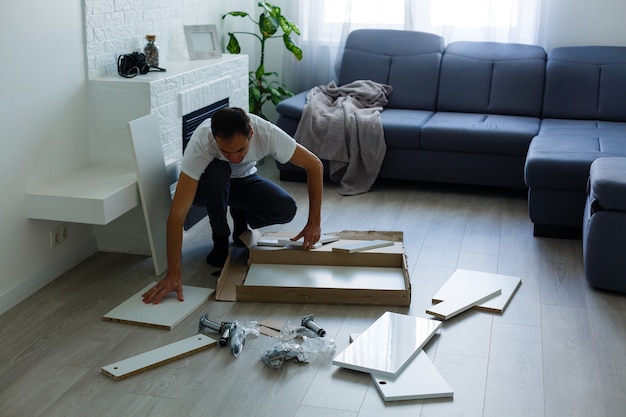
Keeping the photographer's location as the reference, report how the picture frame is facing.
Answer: facing the viewer and to the right of the viewer

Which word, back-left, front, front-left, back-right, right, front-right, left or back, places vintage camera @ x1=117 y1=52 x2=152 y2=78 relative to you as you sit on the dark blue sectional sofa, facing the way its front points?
front-right

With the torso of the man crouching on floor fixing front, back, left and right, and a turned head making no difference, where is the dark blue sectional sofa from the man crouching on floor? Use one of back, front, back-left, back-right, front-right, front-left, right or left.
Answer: back-left

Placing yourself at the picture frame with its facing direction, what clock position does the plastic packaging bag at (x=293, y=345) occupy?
The plastic packaging bag is roughly at 1 o'clock from the picture frame.

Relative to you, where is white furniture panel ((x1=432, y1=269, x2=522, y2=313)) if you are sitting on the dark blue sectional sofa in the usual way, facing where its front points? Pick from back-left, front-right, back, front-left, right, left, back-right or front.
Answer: front

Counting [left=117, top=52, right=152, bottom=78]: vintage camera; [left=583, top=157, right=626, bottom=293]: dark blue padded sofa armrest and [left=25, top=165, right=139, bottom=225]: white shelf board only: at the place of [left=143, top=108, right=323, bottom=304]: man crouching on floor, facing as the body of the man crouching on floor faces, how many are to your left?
1

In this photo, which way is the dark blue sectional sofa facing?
toward the camera

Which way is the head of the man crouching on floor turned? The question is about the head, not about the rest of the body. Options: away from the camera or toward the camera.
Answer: toward the camera

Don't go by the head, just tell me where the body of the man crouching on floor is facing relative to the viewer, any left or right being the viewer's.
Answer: facing the viewer

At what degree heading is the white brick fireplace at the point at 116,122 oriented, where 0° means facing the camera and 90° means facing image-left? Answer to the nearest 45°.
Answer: approximately 315°
